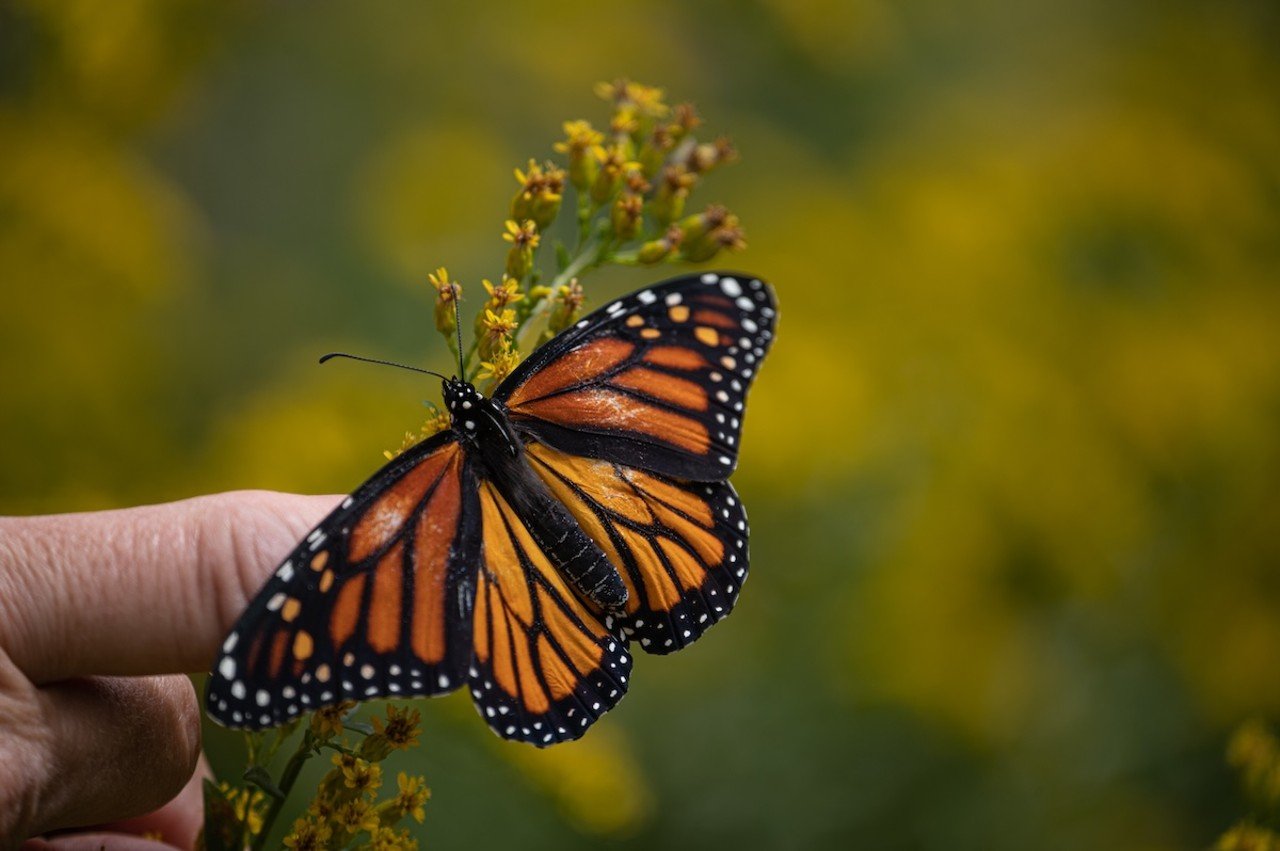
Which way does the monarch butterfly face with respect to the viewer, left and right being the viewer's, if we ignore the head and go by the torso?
facing away from the viewer and to the left of the viewer
